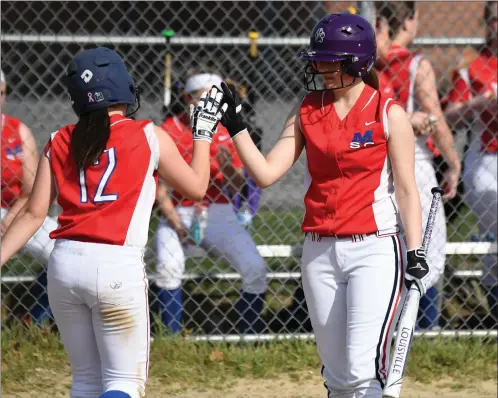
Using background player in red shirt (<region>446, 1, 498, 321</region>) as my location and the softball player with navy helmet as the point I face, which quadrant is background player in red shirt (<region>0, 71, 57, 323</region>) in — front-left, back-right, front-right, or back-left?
front-right

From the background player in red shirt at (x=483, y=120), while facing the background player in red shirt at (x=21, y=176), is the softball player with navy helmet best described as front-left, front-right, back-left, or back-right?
front-left

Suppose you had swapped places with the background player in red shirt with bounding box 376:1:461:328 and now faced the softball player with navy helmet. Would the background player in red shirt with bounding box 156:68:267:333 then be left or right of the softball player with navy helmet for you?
right

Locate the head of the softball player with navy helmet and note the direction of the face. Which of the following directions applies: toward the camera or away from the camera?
away from the camera

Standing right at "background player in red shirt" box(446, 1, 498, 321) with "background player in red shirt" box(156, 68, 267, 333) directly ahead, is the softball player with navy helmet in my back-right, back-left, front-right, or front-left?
front-left

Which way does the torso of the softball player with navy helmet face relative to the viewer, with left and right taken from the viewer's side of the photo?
facing away from the viewer and to the right of the viewer

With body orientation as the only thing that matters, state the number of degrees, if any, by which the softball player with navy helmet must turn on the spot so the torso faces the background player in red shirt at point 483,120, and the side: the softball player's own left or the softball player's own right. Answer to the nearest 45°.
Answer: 0° — they already face them

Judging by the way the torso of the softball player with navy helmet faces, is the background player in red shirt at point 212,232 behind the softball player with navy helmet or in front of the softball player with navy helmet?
in front

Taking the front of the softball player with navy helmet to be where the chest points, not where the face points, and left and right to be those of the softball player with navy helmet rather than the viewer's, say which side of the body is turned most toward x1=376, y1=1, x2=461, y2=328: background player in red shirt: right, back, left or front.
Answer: front
